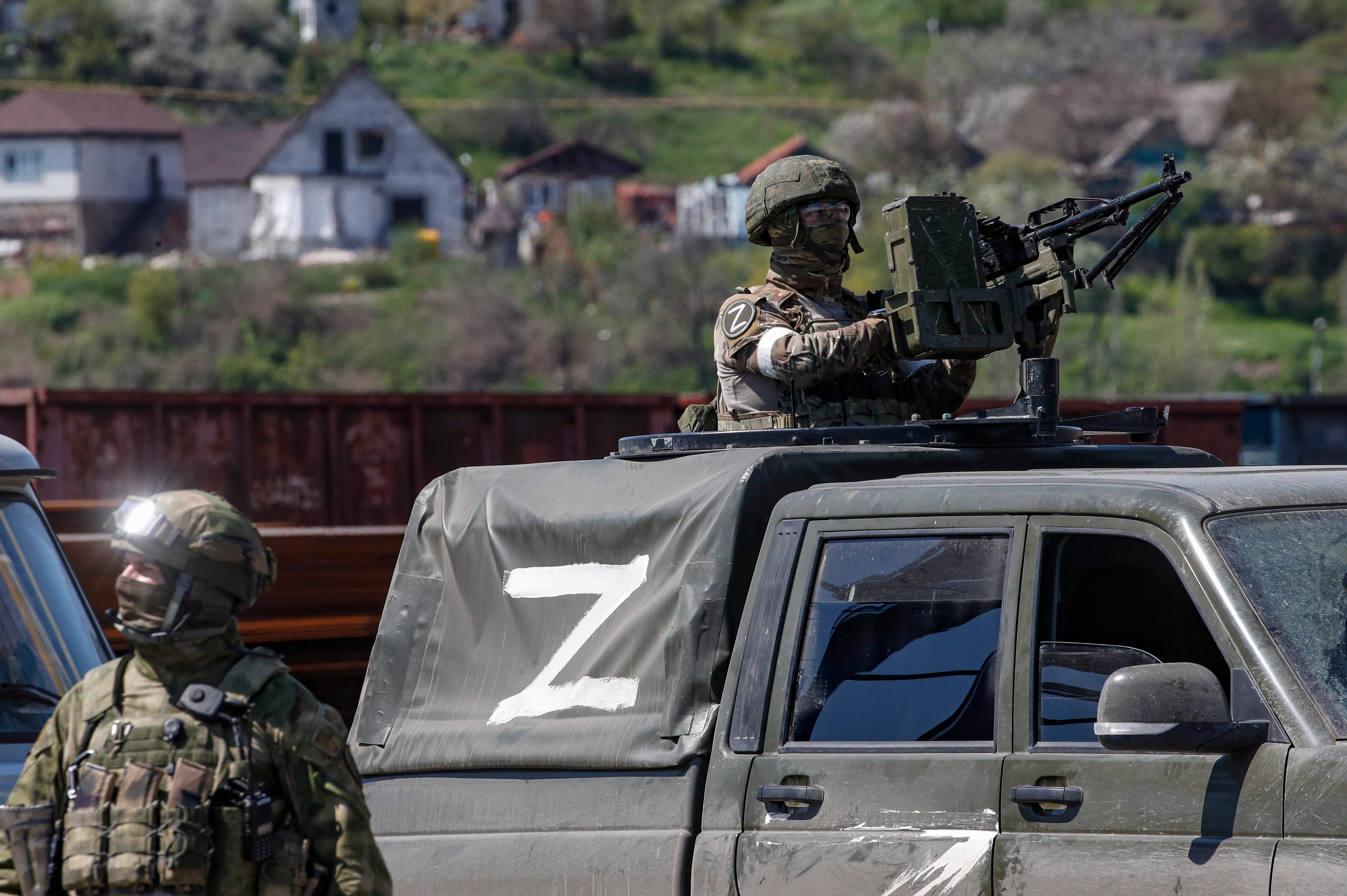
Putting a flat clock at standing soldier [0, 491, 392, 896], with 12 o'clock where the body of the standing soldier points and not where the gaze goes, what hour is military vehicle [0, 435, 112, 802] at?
The military vehicle is roughly at 4 o'clock from the standing soldier.

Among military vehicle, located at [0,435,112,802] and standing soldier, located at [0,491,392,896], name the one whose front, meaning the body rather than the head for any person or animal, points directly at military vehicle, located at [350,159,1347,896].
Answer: military vehicle, located at [0,435,112,802]

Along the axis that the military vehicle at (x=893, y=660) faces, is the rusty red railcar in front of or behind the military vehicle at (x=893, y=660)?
behind

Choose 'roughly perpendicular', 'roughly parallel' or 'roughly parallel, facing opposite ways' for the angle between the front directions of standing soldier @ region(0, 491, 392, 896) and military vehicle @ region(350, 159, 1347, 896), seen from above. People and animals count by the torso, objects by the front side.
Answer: roughly perpendicular

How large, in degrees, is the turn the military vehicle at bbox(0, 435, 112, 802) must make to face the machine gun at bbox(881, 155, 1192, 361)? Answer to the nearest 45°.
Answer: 0° — it already faces it

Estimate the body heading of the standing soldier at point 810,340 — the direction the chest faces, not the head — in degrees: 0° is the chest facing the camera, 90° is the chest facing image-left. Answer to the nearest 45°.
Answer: approximately 315°

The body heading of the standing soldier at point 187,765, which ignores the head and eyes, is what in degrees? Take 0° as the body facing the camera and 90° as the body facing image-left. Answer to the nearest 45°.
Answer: approximately 45°

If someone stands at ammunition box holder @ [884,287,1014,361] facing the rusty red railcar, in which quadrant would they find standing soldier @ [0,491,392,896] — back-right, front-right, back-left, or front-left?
back-left

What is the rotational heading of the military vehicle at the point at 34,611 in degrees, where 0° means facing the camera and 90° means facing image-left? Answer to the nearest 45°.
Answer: approximately 315°
